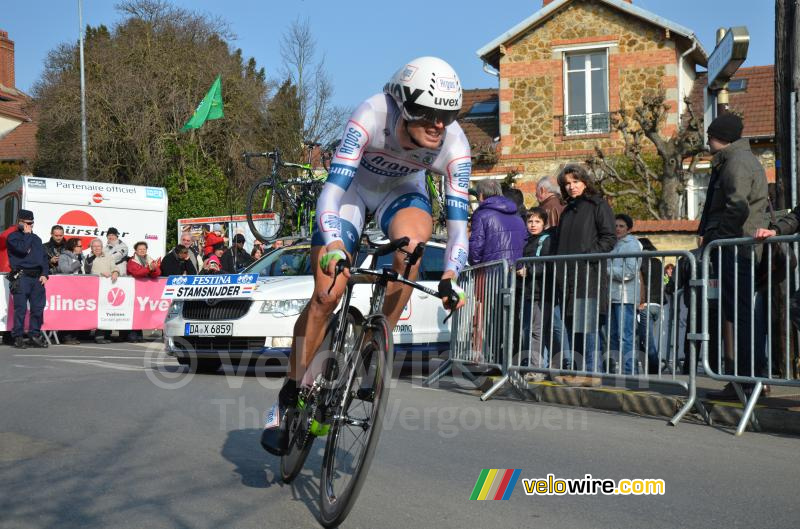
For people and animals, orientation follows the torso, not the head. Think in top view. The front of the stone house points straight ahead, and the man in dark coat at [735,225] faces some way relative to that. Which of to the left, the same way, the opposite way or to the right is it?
to the right

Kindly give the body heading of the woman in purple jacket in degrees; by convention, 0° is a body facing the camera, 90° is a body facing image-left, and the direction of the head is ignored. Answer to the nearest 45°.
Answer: approximately 135°

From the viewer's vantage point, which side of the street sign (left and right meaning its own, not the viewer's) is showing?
left

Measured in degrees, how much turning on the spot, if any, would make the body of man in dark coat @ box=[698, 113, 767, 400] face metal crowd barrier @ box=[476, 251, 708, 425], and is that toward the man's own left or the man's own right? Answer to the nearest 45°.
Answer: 0° — they already face it

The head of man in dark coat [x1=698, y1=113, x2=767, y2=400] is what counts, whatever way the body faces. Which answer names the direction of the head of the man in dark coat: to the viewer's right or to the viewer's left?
to the viewer's left

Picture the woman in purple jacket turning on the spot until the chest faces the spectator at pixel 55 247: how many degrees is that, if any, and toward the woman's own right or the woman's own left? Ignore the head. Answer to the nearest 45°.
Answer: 0° — they already face them

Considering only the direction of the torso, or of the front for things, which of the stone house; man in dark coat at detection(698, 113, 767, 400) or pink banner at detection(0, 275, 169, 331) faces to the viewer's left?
the man in dark coat
